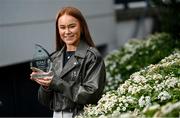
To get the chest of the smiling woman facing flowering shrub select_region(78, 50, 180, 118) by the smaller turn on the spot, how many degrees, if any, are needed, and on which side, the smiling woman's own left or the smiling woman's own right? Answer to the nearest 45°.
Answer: approximately 135° to the smiling woman's own left

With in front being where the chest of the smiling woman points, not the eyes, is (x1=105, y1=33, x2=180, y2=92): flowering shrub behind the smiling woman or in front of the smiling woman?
behind

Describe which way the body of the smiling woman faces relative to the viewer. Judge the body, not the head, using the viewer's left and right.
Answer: facing the viewer and to the left of the viewer
